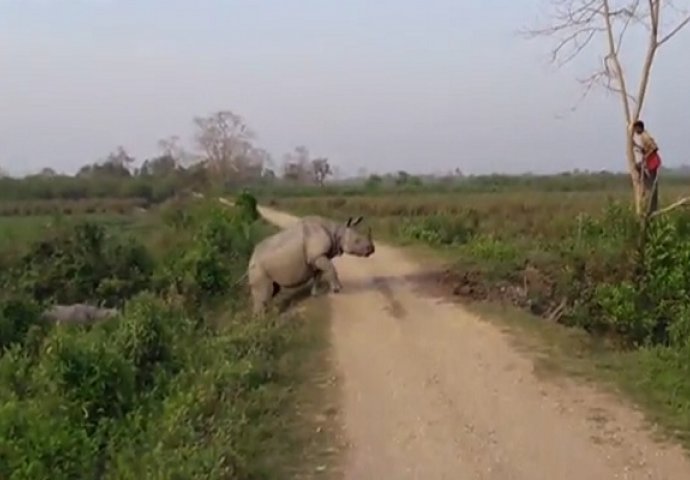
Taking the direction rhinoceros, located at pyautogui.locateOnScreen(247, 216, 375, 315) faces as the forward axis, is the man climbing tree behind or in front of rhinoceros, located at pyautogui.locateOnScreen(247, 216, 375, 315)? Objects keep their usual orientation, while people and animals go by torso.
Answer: in front

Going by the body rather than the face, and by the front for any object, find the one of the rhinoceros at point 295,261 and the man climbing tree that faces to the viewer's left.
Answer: the man climbing tree

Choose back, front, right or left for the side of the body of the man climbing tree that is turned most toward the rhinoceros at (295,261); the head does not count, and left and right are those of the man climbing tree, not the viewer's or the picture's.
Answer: front

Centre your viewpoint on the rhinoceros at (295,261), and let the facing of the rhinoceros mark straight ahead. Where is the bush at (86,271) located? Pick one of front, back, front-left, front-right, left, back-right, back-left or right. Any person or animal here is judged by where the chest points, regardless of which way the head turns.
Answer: back-left

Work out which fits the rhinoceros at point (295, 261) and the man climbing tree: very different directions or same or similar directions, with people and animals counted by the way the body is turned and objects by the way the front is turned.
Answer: very different directions

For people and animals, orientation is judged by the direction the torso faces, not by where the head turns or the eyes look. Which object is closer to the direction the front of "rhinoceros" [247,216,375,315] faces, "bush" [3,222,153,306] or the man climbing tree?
the man climbing tree

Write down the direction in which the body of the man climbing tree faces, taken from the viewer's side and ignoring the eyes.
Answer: to the viewer's left

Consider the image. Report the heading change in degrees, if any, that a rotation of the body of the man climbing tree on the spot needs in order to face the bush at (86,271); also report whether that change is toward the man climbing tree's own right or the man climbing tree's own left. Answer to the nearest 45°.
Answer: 0° — they already face it

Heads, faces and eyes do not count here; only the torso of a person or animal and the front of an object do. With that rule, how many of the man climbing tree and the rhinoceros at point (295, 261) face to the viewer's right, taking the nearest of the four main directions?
1

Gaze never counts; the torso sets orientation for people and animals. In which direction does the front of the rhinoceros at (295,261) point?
to the viewer's right
